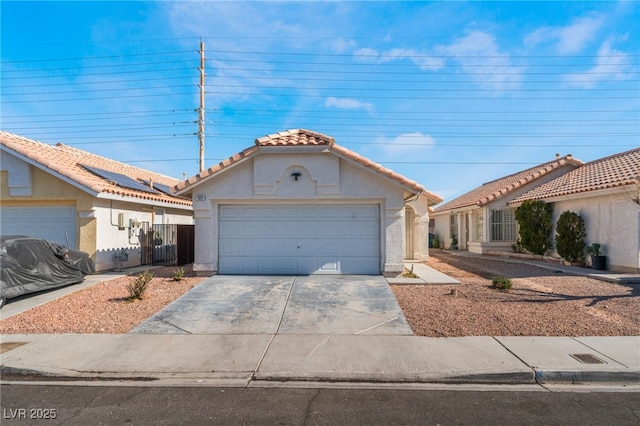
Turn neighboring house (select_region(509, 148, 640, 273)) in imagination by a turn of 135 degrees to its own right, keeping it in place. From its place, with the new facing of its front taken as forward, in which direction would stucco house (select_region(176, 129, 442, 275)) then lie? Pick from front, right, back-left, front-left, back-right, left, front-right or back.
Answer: front-left

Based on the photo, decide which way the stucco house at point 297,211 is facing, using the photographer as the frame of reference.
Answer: facing the viewer

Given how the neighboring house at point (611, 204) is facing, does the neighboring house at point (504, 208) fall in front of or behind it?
behind

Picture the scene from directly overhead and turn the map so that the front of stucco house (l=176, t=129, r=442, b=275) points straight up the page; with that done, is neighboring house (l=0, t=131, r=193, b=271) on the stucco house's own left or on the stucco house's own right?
on the stucco house's own right

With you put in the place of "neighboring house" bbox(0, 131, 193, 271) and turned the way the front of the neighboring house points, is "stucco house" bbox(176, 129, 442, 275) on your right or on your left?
on your left

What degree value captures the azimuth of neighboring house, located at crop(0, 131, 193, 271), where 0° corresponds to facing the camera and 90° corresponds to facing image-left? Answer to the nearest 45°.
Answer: approximately 45°

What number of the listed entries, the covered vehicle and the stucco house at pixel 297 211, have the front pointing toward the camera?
1

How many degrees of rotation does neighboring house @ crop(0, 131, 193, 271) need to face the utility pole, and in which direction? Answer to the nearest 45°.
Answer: approximately 180°

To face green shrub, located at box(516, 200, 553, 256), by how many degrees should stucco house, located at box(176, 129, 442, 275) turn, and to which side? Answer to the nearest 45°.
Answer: approximately 135° to its left
